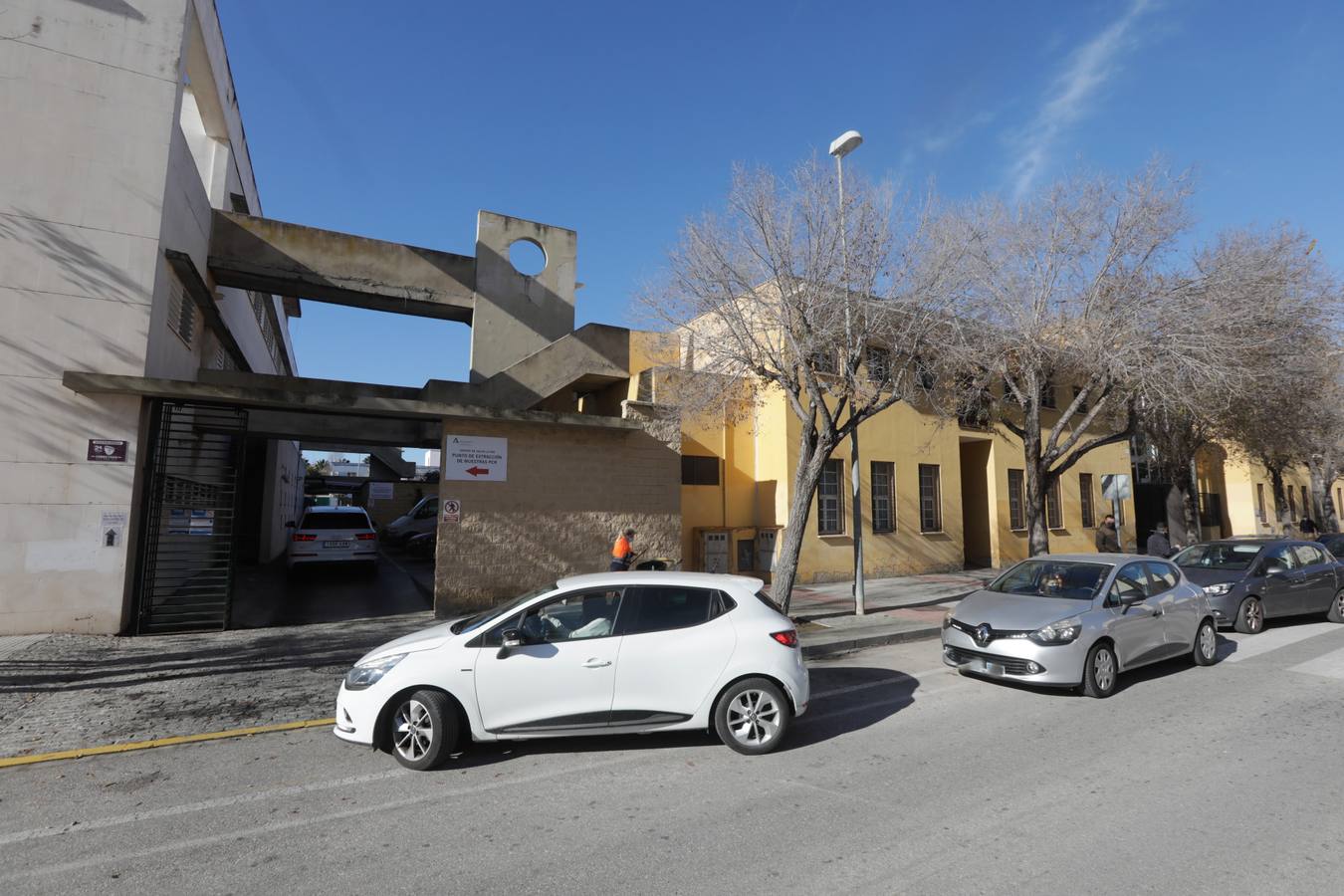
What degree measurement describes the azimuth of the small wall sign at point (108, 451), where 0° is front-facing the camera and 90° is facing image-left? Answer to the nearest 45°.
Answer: approximately 0°

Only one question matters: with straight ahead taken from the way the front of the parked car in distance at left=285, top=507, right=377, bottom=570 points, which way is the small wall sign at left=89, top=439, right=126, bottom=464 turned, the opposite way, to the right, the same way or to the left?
the opposite way

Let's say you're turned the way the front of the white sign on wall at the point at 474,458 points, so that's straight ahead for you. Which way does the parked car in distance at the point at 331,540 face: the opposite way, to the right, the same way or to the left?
the opposite way

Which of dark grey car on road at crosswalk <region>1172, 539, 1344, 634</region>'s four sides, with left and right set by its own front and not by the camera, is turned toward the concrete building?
front

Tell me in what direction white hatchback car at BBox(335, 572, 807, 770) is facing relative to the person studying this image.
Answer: facing to the left of the viewer

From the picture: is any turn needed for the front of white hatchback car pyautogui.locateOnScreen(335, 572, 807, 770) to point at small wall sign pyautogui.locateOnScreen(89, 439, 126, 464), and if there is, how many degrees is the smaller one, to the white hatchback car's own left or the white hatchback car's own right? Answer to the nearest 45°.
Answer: approximately 45° to the white hatchback car's own right

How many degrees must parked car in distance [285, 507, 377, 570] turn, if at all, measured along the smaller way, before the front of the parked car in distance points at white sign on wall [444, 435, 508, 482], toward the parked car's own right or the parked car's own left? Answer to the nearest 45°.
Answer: approximately 135° to the parked car's own right

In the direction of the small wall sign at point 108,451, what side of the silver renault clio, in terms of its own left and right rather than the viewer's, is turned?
front

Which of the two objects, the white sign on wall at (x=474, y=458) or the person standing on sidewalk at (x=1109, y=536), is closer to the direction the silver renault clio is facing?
the white sign on wall

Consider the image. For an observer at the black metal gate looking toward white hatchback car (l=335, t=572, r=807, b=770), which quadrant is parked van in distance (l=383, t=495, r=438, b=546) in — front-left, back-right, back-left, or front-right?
back-left

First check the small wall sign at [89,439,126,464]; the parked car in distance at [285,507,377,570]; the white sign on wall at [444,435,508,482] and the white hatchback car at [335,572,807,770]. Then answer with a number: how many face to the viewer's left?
1
